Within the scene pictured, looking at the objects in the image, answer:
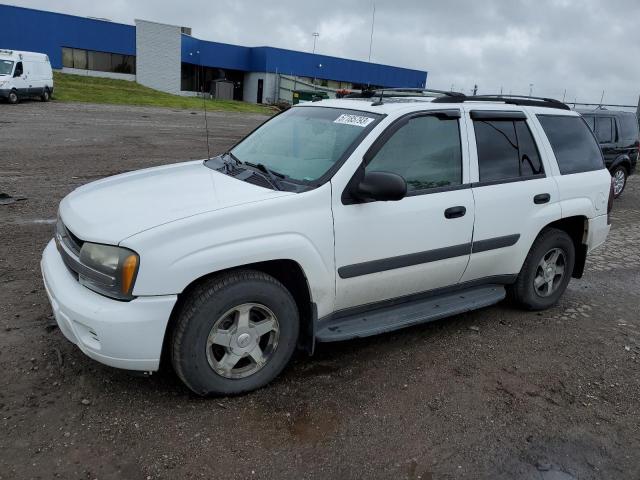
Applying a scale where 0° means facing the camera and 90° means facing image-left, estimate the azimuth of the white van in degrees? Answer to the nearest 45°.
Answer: approximately 45°

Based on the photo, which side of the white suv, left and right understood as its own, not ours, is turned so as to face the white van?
right

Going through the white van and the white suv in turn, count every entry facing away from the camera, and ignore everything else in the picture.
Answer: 0

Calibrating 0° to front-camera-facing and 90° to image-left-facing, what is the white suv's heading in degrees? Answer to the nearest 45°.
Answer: approximately 45°

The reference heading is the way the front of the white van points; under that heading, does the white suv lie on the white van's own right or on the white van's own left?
on the white van's own left

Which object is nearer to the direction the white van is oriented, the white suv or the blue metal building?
the white suv

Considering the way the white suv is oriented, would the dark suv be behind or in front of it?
behind

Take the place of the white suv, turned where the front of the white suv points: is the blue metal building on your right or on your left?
on your right
